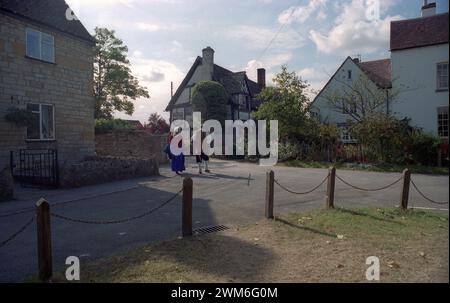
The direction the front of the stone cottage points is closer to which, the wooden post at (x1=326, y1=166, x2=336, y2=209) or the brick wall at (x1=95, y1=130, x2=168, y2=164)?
the wooden post

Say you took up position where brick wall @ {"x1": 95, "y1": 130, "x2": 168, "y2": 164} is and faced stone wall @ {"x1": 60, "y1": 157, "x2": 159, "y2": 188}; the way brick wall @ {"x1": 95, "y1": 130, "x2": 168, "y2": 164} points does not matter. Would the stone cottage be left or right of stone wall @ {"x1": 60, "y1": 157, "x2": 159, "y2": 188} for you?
right

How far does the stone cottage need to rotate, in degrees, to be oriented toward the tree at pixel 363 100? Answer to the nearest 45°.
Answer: approximately 45° to its left

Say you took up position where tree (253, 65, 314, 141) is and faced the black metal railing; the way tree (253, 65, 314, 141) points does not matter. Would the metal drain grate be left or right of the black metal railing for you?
left

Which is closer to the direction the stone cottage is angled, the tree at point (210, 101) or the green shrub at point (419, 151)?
the green shrub

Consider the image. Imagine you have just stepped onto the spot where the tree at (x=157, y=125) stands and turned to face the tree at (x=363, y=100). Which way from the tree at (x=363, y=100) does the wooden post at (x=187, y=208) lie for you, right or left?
right

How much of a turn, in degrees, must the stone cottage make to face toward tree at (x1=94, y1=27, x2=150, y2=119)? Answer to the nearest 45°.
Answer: approximately 135° to its left

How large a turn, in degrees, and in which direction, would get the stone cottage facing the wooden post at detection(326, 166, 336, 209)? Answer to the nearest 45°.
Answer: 0° — it already faces it

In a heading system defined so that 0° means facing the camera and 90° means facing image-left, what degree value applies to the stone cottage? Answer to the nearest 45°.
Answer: approximately 315°

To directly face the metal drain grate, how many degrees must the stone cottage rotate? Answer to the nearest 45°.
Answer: approximately 45° to its right
